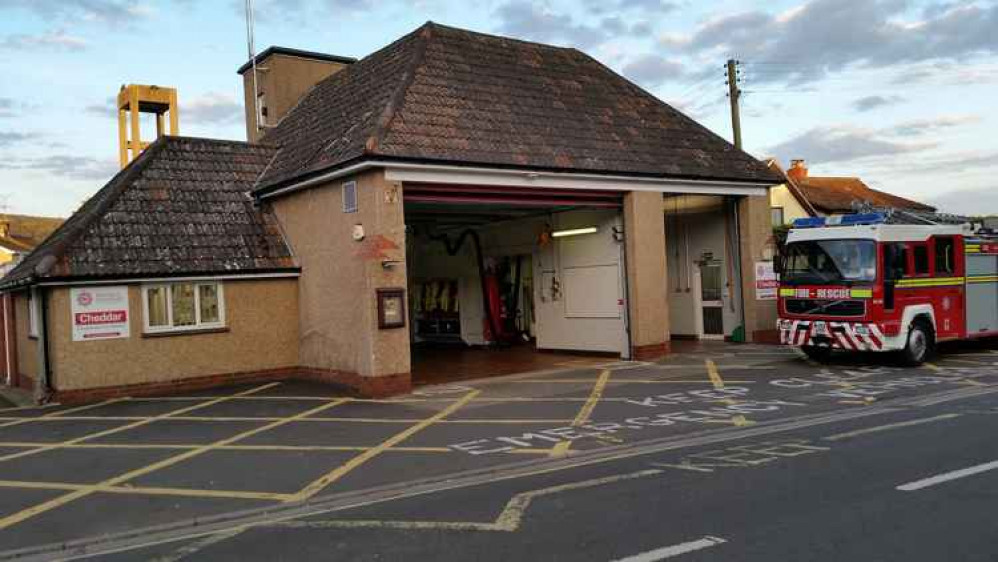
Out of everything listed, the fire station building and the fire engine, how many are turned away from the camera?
0

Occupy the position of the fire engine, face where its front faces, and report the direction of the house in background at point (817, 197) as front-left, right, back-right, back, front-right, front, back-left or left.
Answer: back-right

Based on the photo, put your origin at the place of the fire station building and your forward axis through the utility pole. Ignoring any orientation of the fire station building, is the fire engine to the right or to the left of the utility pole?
right

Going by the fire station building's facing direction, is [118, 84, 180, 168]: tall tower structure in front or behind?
behind

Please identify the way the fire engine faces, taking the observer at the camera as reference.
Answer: facing the viewer and to the left of the viewer

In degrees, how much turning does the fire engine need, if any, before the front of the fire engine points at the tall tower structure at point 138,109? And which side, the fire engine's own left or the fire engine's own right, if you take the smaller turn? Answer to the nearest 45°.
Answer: approximately 45° to the fire engine's own right

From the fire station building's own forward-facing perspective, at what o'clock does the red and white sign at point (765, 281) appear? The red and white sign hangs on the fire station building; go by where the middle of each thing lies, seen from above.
The red and white sign is roughly at 10 o'clock from the fire station building.

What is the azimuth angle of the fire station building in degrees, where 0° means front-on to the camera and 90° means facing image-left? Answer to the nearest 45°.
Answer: approximately 315°

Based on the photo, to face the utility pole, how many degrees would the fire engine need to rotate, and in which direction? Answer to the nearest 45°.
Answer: approximately 135° to its right

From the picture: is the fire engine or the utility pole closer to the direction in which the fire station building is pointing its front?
the fire engine

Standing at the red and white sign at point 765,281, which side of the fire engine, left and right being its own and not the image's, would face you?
right

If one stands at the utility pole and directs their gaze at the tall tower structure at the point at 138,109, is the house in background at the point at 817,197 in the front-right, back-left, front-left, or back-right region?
back-right

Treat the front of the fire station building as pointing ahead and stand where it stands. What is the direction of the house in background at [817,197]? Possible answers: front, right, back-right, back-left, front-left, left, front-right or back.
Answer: left
